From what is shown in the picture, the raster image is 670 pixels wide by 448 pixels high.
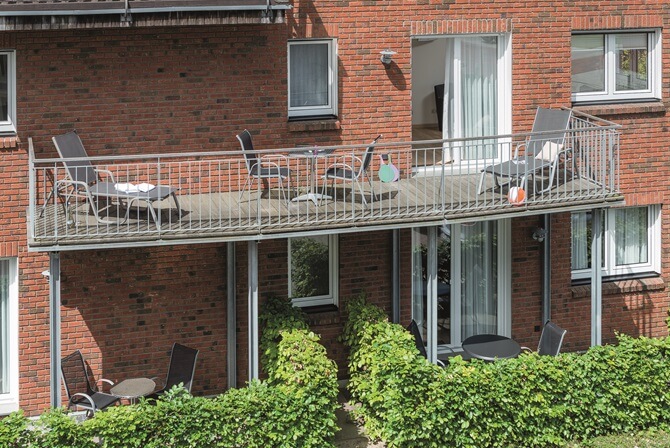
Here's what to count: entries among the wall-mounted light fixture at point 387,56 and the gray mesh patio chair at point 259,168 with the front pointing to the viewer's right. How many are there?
1

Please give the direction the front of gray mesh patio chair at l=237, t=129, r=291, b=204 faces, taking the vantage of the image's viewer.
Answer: facing to the right of the viewer

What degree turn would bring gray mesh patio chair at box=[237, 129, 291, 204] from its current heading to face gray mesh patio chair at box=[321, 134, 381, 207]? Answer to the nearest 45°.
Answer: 0° — it already faces it

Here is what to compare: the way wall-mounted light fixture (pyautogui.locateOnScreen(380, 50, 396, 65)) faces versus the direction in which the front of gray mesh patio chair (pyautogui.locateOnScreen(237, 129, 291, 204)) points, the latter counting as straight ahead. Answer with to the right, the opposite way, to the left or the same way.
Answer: to the right

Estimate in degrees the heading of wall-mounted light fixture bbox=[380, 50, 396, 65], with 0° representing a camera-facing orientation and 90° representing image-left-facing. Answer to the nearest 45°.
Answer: approximately 0°
